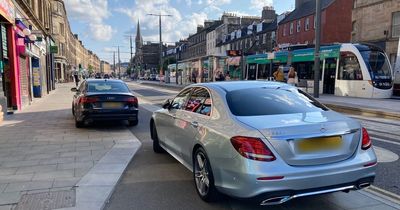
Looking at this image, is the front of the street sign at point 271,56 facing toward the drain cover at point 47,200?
yes

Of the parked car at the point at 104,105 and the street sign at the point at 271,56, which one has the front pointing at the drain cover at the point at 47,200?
the street sign

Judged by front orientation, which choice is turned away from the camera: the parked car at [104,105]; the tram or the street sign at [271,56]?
the parked car

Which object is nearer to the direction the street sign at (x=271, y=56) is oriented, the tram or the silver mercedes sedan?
the silver mercedes sedan

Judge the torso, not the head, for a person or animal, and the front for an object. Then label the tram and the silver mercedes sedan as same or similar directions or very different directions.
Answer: very different directions

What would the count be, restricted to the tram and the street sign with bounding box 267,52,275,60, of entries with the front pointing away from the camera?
0

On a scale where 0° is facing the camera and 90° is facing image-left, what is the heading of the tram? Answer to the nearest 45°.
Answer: approximately 315°

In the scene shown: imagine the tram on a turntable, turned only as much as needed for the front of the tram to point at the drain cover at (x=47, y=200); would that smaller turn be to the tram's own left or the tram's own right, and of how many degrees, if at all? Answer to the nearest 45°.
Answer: approximately 45° to the tram's own right

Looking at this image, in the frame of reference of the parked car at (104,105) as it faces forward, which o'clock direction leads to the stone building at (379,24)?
The stone building is roughly at 2 o'clock from the parked car.

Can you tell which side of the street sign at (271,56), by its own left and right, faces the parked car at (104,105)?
front

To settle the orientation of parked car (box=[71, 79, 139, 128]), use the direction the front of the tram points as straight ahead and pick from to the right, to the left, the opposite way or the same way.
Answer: the opposite way

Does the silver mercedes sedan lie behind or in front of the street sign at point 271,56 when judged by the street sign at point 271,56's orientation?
in front

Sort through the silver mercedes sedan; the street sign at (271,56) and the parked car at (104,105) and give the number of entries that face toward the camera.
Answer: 1

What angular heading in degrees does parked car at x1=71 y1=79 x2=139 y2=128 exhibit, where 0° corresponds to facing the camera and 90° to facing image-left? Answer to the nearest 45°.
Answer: approximately 180°
